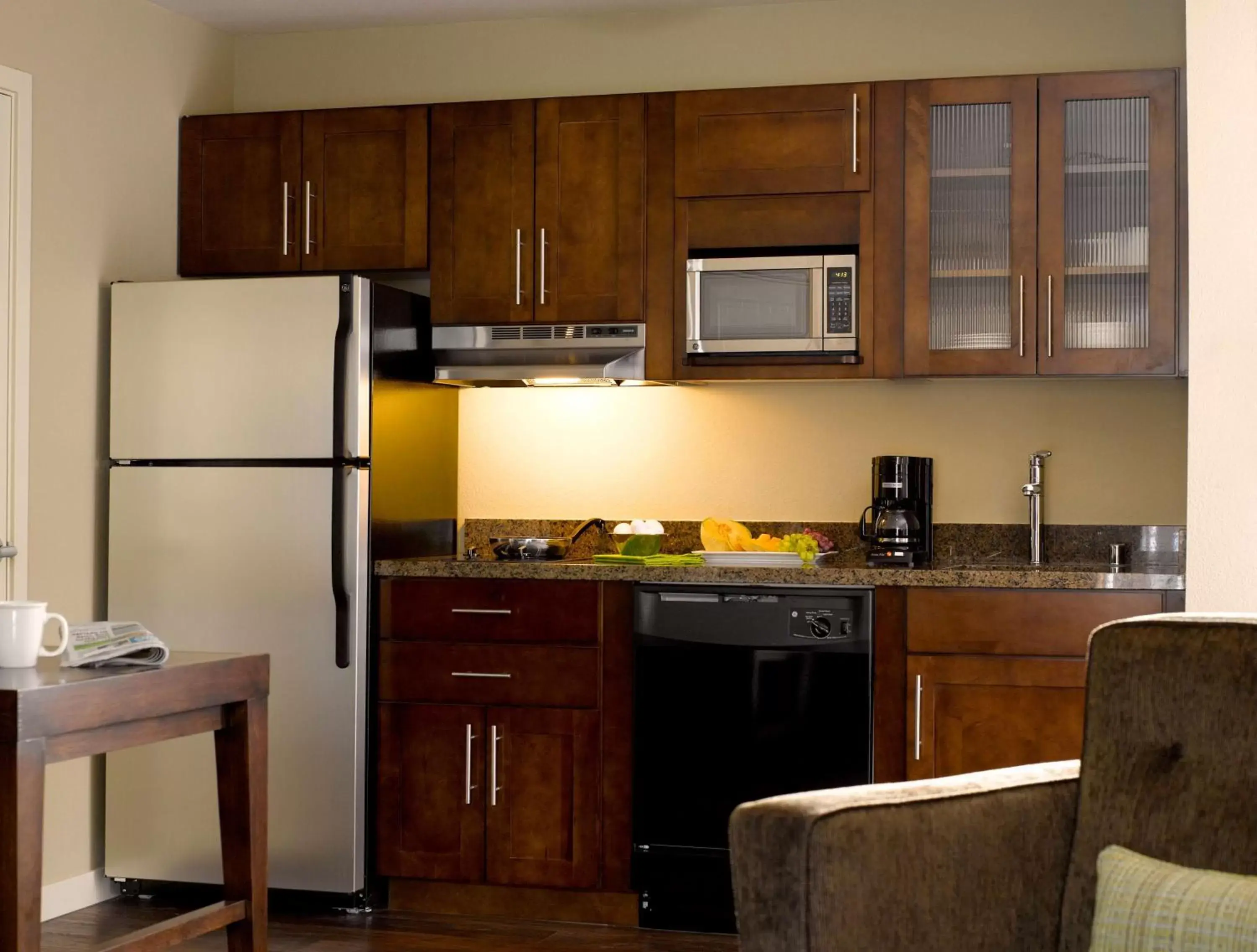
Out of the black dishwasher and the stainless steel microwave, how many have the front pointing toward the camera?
2

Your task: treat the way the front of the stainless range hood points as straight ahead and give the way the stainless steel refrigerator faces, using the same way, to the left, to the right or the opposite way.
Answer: the same way

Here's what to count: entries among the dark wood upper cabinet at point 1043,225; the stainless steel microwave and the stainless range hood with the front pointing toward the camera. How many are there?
3

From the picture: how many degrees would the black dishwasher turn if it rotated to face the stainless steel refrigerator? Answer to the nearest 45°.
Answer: approximately 90° to its right

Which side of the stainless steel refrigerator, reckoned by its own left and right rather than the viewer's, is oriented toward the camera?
front

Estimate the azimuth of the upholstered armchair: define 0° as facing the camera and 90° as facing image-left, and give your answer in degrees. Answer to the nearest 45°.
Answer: approximately 45°

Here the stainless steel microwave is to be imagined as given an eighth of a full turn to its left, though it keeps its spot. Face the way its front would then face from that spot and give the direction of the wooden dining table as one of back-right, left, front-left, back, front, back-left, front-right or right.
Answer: right

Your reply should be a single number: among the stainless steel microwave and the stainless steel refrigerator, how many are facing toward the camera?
2

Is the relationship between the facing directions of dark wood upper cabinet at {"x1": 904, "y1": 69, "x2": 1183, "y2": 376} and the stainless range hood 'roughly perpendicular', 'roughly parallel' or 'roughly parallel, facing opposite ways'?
roughly parallel

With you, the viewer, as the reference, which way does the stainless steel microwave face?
facing the viewer

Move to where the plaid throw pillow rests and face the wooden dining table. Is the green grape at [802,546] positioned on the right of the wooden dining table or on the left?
right

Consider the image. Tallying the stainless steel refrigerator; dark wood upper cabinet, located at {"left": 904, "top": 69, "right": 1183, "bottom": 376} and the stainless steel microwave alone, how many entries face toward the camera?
3

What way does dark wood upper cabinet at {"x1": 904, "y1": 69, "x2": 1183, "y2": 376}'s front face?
toward the camera

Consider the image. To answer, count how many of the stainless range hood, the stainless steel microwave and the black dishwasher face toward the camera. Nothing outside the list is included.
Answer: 3

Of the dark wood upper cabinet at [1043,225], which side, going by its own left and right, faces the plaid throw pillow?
front

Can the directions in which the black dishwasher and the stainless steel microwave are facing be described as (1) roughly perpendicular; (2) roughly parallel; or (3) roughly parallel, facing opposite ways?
roughly parallel

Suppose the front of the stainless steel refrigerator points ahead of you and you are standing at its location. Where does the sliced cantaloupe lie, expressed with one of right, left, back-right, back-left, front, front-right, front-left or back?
left

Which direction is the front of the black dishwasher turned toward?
toward the camera
